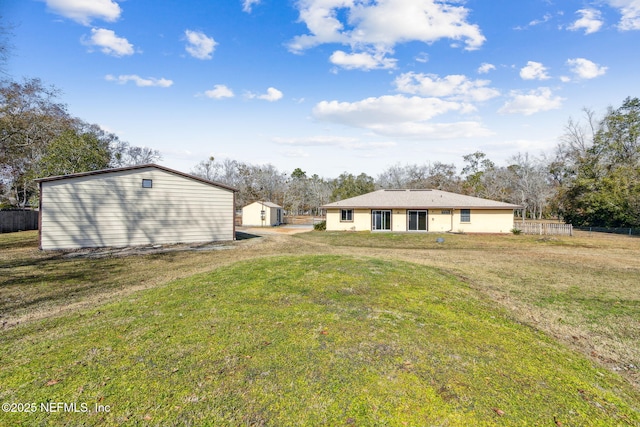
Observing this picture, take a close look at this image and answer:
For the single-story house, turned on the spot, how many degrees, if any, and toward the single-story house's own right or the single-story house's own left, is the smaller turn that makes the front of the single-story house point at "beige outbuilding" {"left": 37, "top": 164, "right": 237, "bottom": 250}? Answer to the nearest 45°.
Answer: approximately 135° to the single-story house's own left

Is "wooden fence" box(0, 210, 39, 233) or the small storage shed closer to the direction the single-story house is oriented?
the small storage shed

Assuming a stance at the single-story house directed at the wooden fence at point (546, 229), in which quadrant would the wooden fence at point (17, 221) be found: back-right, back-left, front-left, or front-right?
back-right

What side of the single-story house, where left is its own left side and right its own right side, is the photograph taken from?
back

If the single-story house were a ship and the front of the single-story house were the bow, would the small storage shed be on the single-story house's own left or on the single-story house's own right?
on the single-story house's own left

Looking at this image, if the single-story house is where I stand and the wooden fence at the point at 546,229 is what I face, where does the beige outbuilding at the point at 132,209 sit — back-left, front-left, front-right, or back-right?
back-right
